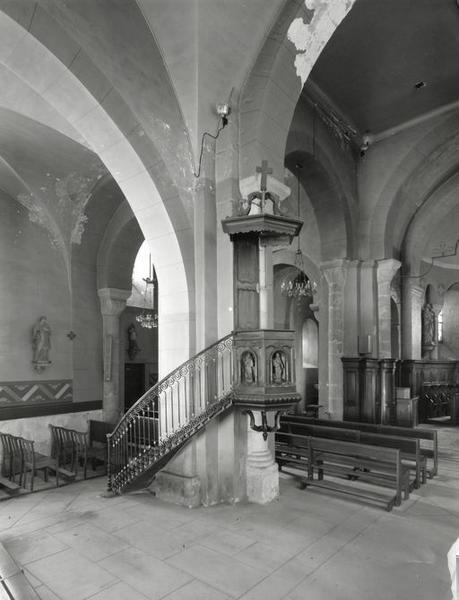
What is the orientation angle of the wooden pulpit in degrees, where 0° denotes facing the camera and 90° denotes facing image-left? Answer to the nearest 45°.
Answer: approximately 315°

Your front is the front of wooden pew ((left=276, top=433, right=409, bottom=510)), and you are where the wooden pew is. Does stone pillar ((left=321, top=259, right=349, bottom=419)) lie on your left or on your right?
on your left

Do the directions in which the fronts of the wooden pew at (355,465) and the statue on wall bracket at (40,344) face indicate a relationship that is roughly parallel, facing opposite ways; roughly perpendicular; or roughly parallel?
roughly perpendicular

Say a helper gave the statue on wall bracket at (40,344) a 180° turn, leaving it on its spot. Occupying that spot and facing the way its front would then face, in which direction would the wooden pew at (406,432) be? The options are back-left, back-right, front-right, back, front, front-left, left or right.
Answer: back-right

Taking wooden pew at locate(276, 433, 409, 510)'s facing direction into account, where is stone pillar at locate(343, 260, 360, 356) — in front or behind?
in front

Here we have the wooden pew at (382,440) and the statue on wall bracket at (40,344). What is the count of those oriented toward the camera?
1
